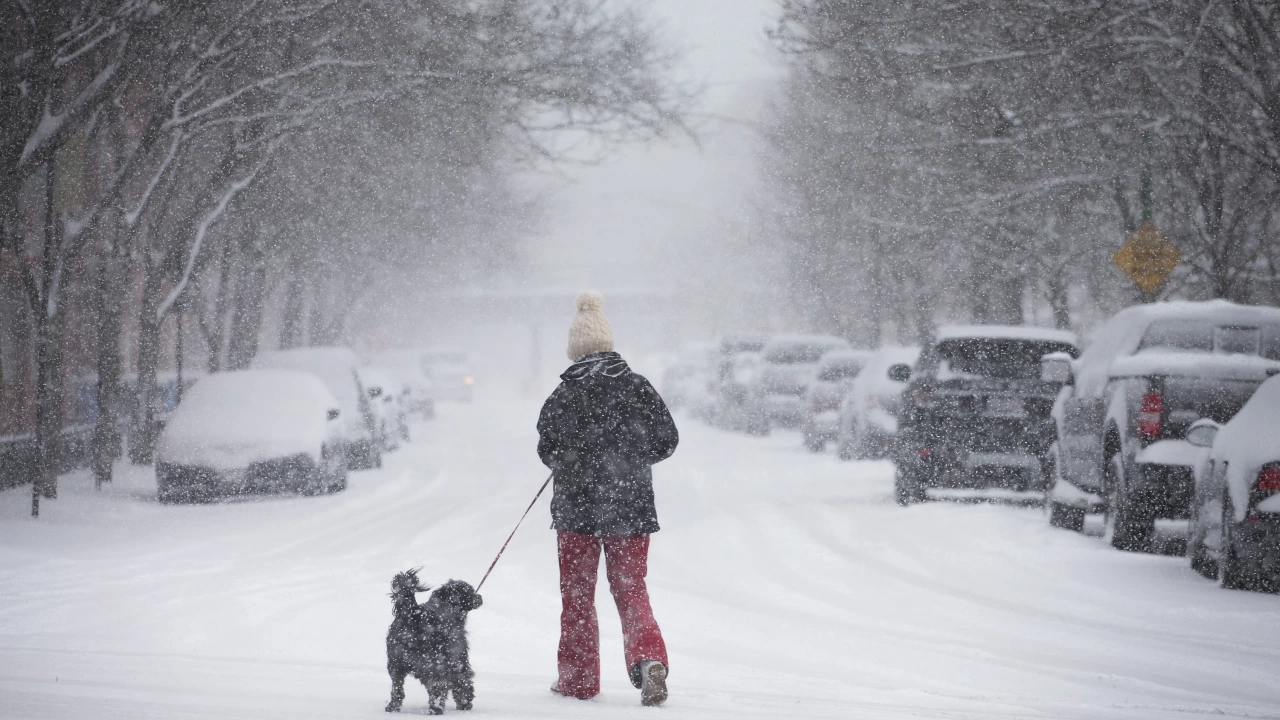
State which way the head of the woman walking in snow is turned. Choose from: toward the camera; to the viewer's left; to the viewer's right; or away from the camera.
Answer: away from the camera

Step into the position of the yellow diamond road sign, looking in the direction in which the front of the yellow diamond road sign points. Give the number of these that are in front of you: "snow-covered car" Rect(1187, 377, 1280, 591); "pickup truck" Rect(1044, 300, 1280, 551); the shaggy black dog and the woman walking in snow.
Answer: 4

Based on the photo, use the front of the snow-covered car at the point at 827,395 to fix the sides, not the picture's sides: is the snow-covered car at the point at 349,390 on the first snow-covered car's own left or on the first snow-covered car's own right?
on the first snow-covered car's own left

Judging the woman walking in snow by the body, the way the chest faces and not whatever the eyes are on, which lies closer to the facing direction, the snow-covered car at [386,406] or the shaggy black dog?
the snow-covered car

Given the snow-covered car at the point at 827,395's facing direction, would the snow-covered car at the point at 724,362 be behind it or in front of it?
in front

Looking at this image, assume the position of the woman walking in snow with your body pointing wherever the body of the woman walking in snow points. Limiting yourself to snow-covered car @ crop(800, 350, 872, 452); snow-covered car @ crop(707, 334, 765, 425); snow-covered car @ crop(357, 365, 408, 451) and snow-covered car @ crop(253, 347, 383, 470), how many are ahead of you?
4

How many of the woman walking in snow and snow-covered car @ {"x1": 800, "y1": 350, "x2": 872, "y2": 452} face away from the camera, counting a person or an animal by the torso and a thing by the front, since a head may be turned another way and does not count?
2

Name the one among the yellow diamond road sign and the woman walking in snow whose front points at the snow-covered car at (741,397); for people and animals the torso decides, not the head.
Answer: the woman walking in snow

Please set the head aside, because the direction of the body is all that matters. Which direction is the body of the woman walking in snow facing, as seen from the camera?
away from the camera

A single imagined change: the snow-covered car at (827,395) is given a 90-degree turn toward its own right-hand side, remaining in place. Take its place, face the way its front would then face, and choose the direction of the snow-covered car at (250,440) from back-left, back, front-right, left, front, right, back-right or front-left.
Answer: back-right

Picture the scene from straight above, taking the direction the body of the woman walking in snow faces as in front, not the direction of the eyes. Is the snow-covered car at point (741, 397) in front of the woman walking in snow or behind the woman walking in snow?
in front

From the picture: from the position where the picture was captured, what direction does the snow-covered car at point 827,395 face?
facing away from the viewer

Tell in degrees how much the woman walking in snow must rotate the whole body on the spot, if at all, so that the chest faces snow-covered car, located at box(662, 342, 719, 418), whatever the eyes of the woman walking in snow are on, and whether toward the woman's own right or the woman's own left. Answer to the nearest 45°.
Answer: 0° — they already face it

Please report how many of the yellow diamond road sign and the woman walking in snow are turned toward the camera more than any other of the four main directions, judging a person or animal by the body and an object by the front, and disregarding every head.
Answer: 1

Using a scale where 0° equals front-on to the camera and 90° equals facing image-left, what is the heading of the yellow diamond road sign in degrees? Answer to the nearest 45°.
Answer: approximately 0°

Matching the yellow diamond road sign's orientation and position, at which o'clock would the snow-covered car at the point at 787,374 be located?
The snow-covered car is roughly at 5 o'clock from the yellow diamond road sign.

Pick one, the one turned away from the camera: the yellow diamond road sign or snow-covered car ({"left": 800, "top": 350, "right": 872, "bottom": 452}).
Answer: the snow-covered car
